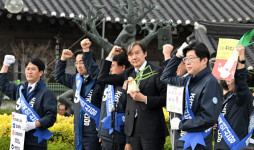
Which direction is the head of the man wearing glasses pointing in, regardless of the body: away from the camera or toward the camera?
toward the camera

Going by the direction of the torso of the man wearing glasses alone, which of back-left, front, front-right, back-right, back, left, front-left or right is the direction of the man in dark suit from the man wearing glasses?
right

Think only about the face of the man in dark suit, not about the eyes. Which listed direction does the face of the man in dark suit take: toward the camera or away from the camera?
toward the camera

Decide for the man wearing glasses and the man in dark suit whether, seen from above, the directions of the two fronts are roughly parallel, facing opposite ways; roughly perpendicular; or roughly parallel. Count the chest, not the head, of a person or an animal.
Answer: roughly parallel

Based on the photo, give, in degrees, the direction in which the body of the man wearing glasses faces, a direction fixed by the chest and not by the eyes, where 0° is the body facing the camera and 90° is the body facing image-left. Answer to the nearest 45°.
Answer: approximately 45°

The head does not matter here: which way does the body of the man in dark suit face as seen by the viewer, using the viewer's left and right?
facing the viewer and to the left of the viewer

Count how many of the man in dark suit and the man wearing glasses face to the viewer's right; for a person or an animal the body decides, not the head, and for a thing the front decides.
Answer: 0

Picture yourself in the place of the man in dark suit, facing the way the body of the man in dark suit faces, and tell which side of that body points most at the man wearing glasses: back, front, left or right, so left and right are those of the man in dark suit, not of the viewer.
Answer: left
